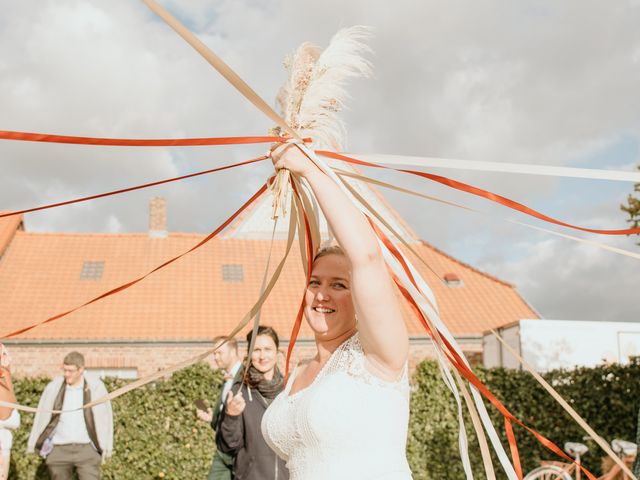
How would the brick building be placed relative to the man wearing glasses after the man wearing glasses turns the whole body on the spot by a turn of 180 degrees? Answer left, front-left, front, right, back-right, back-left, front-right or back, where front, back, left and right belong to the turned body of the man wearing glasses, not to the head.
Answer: front

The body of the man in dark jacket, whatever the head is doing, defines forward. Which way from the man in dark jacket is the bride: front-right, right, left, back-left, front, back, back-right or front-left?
front-left

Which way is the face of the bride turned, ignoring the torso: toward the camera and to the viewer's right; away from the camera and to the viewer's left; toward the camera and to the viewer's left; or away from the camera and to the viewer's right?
toward the camera and to the viewer's left

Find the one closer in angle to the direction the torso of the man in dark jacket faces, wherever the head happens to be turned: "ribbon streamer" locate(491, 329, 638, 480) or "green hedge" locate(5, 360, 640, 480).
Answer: the ribbon streamer

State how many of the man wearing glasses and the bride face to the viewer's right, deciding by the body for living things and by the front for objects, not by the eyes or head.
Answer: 0

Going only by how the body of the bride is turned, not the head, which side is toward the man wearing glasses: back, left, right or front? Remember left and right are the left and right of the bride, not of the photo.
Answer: right

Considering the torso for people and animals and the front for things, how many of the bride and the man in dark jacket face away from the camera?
0

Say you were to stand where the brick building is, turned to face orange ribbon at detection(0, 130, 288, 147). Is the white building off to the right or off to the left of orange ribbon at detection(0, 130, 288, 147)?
left

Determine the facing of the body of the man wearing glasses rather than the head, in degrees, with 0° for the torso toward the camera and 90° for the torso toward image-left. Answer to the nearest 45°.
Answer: approximately 0°
